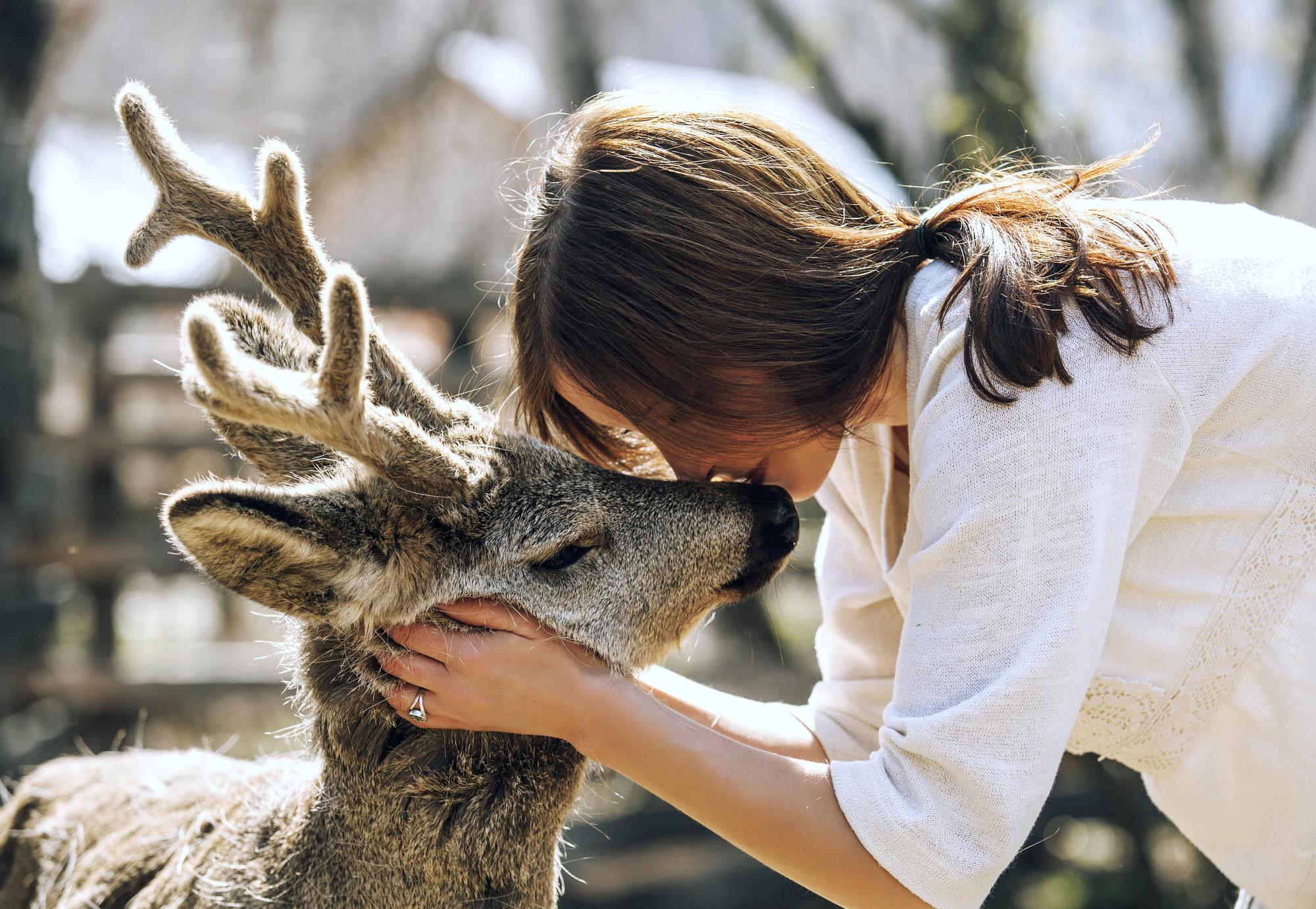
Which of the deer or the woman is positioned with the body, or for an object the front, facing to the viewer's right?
the deer

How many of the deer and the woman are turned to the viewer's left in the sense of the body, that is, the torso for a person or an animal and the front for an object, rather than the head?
1

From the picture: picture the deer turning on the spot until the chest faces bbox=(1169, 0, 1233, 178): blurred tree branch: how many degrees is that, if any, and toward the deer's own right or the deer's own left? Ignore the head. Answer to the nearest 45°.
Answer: approximately 45° to the deer's own left

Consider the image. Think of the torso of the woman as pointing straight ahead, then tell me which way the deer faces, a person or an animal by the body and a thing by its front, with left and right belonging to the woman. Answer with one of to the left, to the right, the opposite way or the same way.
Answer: the opposite way

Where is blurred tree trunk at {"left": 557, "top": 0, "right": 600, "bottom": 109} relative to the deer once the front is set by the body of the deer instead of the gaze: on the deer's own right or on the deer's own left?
on the deer's own left

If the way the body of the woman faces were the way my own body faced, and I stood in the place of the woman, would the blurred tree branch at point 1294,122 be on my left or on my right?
on my right

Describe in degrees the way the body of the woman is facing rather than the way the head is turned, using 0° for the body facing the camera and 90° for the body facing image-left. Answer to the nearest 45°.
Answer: approximately 90°

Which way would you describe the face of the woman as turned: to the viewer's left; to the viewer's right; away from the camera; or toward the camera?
to the viewer's left

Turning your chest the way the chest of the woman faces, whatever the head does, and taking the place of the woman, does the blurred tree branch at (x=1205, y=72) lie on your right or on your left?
on your right

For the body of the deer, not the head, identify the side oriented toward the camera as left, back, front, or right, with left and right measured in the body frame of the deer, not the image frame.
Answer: right

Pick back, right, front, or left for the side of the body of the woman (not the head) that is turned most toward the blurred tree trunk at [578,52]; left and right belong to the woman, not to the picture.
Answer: right
